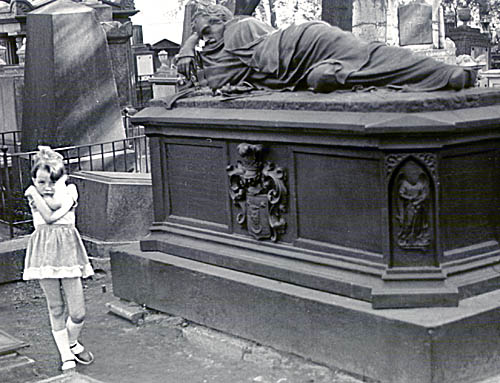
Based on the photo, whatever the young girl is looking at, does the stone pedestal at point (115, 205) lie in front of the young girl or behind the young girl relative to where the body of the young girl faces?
behind

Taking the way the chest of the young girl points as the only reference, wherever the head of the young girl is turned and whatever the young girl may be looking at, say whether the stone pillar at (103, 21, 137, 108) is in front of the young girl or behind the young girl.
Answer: behind

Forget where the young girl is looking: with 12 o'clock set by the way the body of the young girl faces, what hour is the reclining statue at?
The reclining statue is roughly at 9 o'clock from the young girl.

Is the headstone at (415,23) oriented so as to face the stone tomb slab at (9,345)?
yes

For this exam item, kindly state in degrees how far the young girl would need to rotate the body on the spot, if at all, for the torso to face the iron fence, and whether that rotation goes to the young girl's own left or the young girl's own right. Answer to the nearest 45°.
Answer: approximately 180°

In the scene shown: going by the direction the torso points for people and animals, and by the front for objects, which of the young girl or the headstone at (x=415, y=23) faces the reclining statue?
the headstone

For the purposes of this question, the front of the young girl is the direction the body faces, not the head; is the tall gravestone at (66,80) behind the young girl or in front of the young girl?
behind

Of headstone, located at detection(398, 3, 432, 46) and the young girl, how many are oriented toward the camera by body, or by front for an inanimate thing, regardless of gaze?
2

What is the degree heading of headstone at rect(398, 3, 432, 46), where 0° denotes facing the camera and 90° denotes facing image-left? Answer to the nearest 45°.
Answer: approximately 0°

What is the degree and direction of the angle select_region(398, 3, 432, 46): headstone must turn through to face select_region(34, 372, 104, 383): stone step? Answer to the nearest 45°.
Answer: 0° — it already faces it
